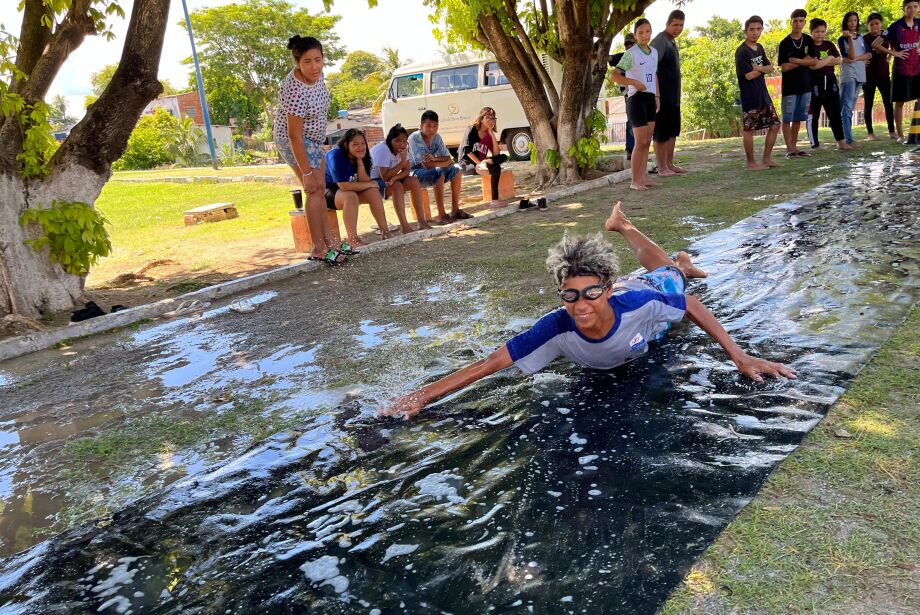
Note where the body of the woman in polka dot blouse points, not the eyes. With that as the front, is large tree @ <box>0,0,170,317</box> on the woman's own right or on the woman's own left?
on the woman's own right

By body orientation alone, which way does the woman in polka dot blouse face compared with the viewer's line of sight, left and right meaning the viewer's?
facing the viewer and to the right of the viewer

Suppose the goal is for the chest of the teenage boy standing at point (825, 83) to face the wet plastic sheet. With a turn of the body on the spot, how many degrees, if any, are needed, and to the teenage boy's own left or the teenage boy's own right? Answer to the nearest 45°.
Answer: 0° — they already face it

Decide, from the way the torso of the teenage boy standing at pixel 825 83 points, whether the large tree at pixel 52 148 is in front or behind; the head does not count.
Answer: in front

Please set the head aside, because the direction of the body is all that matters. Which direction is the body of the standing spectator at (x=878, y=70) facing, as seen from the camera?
toward the camera

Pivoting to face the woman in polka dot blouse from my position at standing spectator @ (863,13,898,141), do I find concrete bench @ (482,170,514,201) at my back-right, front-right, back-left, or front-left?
front-right

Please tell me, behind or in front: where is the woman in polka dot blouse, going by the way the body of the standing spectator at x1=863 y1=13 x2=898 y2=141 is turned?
in front

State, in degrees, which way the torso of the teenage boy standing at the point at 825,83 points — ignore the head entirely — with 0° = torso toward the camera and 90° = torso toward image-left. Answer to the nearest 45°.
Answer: approximately 0°

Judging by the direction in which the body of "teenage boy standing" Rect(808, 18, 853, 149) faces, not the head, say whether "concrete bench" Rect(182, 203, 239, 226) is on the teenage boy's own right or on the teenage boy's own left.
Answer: on the teenage boy's own right

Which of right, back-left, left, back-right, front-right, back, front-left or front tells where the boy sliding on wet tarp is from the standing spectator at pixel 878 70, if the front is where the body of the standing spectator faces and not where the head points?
front

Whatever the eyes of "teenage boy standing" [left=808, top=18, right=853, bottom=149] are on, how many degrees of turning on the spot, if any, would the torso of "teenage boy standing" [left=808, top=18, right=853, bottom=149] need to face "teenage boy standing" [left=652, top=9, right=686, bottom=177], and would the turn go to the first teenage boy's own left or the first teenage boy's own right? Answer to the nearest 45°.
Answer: approximately 45° to the first teenage boy's own right

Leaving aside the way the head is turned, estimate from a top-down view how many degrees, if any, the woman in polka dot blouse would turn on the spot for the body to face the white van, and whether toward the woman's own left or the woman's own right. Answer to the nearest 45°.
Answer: approximately 135° to the woman's own left
